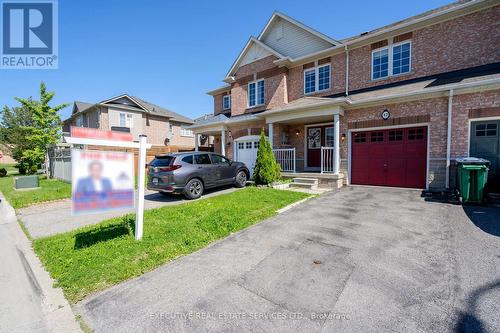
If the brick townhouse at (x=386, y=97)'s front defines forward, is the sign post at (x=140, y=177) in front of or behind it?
in front

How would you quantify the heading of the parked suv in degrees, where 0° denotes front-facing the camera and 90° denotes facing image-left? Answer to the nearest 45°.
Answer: approximately 225°

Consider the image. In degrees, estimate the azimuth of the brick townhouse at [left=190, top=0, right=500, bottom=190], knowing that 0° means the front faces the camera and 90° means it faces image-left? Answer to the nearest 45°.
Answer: approximately 45°

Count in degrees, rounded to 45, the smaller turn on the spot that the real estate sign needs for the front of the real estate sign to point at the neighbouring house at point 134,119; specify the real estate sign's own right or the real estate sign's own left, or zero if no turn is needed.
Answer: approximately 135° to the real estate sign's own left

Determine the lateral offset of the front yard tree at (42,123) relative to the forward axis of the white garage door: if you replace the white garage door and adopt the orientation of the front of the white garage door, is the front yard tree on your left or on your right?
on your right

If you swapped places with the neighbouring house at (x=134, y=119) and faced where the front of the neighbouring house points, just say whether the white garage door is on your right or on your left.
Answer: on your left

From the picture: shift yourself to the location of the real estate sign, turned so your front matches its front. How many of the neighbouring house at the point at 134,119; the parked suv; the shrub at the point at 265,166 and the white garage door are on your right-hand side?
0

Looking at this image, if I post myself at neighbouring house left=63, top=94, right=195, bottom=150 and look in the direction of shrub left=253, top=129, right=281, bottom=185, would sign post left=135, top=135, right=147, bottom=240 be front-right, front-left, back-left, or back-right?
front-right

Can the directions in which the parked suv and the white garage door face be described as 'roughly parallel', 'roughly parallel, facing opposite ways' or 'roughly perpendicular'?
roughly parallel, facing opposite ways

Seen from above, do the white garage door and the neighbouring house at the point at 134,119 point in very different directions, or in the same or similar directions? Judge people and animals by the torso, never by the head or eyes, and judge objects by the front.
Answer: same or similar directions

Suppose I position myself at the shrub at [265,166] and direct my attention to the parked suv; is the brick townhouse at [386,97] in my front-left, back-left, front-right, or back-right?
back-left

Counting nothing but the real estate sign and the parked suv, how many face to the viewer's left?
0

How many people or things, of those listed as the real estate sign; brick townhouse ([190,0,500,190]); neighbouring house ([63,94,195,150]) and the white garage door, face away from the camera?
0

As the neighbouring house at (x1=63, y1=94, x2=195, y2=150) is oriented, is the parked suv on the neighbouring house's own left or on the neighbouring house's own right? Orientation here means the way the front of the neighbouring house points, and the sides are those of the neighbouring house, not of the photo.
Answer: on the neighbouring house's own left

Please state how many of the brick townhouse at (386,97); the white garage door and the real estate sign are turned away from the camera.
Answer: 0

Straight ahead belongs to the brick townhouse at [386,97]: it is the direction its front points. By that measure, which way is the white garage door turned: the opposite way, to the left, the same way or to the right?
the same way

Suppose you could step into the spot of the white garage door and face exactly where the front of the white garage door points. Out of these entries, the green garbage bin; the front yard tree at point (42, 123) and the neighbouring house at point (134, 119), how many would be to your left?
1
